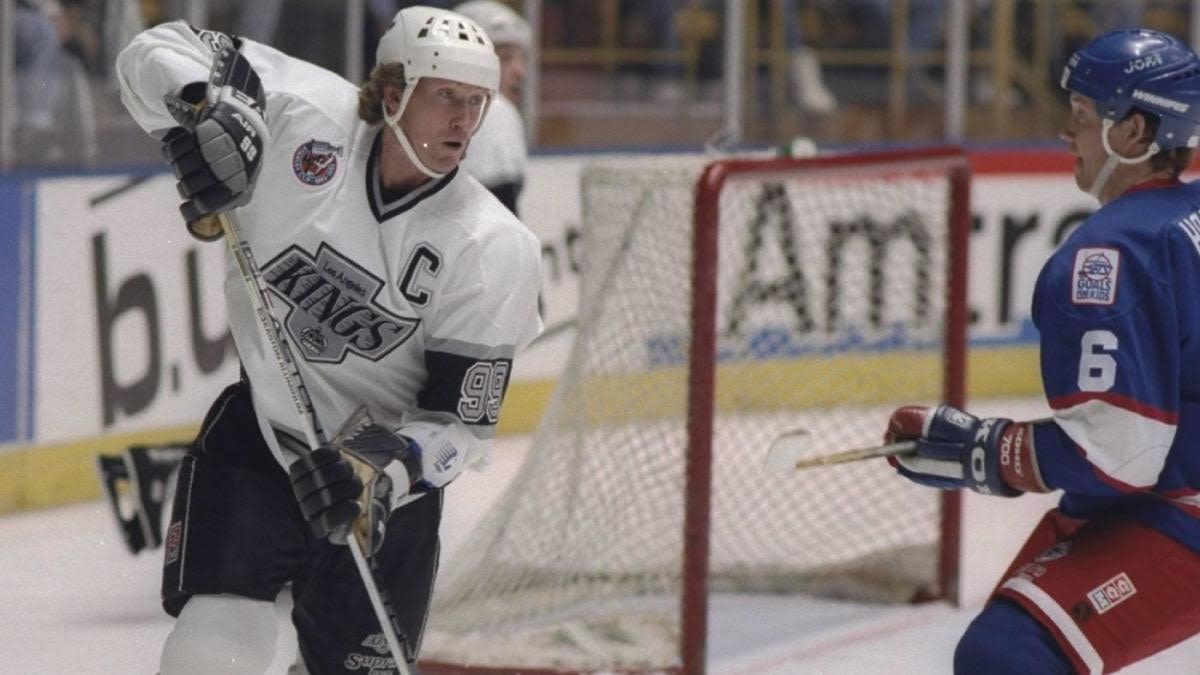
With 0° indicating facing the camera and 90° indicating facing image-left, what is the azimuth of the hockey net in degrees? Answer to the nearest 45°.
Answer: approximately 315°

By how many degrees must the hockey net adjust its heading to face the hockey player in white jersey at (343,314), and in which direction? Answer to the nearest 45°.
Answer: approximately 45° to its right

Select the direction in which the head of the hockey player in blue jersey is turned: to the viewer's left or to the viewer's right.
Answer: to the viewer's left

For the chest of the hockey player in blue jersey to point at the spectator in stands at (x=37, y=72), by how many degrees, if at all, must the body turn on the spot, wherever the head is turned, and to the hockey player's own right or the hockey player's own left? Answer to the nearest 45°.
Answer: approximately 45° to the hockey player's own right

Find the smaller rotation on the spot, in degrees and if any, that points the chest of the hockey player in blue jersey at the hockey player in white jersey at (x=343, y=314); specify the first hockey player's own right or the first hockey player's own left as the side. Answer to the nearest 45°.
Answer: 0° — they already face them

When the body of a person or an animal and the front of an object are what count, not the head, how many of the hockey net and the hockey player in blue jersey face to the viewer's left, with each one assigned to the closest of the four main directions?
1

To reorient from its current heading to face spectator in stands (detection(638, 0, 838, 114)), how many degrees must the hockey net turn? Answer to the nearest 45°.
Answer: approximately 135° to its left

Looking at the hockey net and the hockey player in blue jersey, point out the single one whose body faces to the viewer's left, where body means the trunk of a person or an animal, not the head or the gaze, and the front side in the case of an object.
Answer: the hockey player in blue jersey

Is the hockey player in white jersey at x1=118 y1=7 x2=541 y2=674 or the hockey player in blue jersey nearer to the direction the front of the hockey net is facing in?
the hockey player in blue jersey

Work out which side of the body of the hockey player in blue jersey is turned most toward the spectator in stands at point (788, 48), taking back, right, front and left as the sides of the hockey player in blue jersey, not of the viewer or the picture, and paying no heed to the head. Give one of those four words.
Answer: right

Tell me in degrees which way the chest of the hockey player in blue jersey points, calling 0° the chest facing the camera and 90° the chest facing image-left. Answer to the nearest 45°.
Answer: approximately 90°
